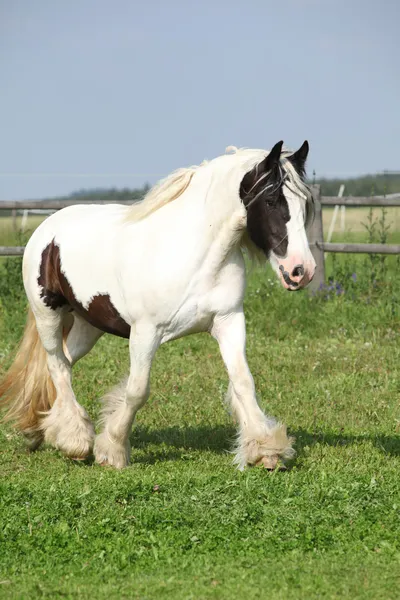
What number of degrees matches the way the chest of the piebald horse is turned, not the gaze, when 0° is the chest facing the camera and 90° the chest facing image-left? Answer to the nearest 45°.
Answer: approximately 315°

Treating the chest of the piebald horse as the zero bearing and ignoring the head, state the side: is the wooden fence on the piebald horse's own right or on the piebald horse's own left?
on the piebald horse's own left
